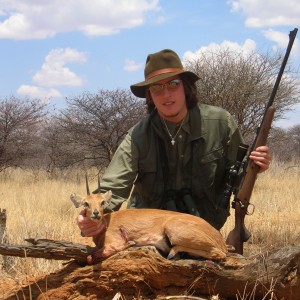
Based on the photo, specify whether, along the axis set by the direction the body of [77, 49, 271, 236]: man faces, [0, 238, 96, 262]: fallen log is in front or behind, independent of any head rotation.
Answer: in front

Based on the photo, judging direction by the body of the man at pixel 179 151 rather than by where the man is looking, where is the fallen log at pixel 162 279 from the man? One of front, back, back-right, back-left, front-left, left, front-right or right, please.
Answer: front

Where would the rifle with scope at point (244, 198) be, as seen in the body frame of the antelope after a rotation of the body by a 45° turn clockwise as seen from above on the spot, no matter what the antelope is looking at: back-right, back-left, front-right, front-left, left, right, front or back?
right

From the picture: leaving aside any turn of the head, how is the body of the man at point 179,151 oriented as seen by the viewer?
toward the camera

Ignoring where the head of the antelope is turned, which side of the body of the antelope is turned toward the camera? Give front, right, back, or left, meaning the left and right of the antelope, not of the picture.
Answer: left
